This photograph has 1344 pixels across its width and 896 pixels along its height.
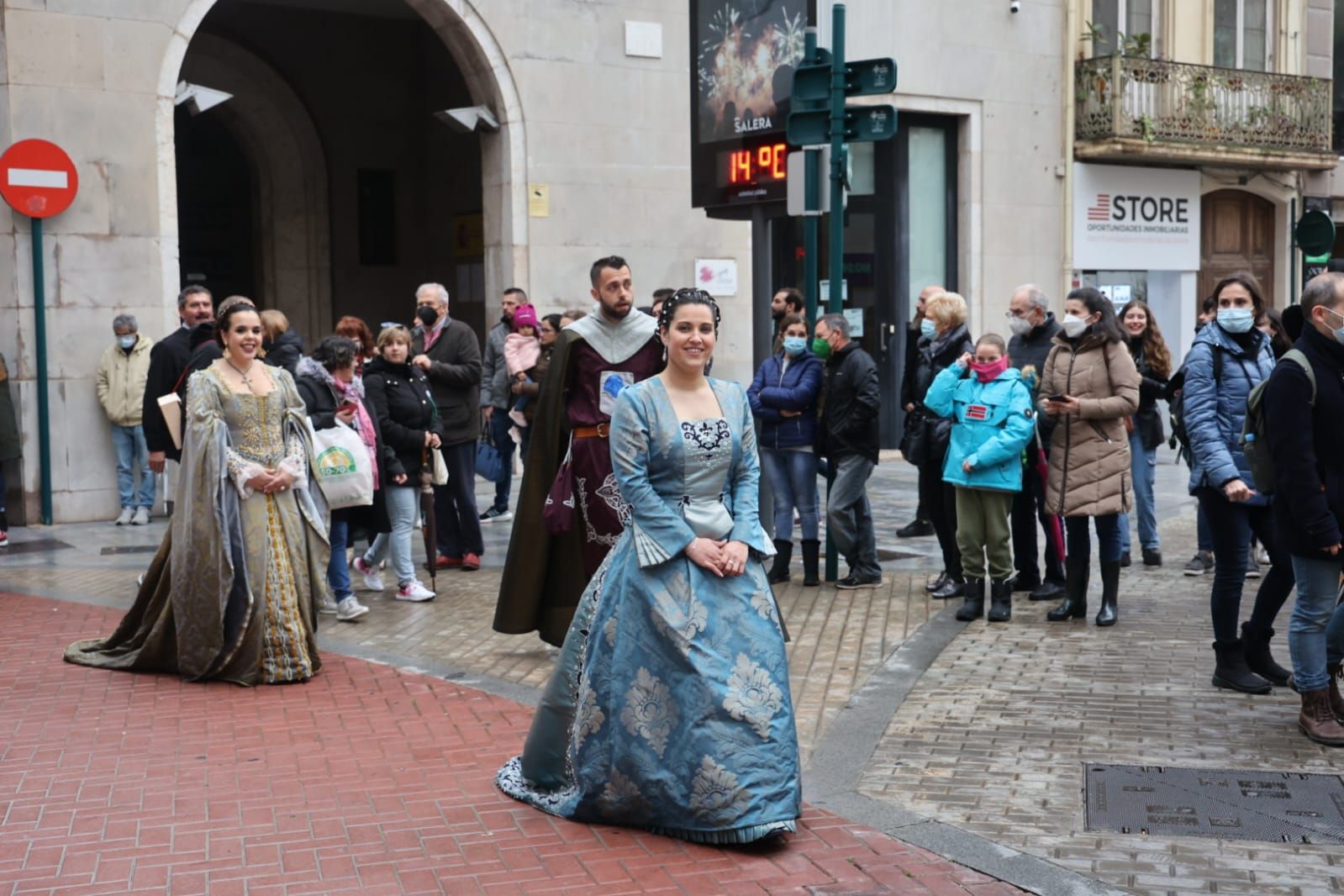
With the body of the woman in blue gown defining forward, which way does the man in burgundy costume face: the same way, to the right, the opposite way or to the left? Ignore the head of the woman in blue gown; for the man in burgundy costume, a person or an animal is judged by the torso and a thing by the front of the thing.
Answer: the same way

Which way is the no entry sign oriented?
toward the camera

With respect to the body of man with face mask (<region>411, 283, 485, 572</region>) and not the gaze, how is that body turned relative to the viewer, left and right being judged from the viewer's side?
facing the viewer and to the left of the viewer

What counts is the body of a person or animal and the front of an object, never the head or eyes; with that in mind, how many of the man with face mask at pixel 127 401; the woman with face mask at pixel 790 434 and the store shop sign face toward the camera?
3

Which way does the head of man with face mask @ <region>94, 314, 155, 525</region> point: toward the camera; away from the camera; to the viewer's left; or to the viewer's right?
toward the camera

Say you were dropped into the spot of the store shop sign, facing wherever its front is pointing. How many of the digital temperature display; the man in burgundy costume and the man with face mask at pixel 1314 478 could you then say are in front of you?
3

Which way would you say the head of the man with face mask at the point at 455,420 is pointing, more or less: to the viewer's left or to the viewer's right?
to the viewer's left

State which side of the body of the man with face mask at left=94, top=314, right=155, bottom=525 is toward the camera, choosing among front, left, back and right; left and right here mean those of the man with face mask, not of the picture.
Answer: front

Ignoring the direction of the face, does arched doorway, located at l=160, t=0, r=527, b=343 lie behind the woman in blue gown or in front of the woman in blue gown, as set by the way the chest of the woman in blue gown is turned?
behind

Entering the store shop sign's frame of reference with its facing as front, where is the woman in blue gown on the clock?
The woman in blue gown is roughly at 12 o'clock from the store shop sign.

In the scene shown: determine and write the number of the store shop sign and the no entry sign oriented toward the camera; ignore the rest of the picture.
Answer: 2

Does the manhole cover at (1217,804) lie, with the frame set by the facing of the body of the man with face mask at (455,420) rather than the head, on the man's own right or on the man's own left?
on the man's own left

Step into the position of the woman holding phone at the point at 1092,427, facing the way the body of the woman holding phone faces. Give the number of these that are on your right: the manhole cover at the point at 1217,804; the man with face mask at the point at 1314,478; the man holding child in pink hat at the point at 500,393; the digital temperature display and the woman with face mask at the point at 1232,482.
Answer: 2

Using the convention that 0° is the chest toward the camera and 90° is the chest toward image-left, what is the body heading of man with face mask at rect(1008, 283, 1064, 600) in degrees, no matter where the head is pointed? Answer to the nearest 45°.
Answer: approximately 45°

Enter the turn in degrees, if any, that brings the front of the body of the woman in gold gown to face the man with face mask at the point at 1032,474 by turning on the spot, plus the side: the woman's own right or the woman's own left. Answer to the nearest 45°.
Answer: approximately 45° to the woman's own left

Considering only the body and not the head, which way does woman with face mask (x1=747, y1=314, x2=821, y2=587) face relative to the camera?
toward the camera

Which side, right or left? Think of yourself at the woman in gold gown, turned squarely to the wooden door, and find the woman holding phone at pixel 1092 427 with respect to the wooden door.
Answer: right
